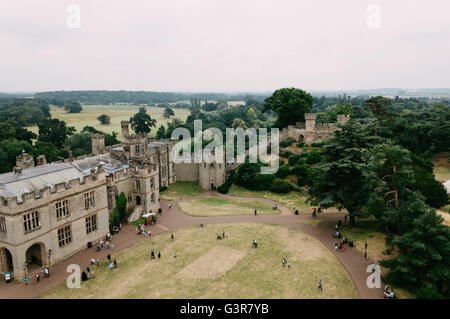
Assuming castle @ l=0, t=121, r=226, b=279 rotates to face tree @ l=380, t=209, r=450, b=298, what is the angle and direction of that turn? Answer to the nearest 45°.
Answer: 0° — it already faces it

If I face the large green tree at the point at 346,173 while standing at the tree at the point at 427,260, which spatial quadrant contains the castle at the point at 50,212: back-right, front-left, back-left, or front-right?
front-left

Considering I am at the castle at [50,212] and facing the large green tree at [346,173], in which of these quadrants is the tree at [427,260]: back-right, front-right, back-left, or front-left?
front-right

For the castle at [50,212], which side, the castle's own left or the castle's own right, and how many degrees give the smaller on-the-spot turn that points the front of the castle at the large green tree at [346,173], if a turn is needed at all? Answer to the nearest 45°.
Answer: approximately 45° to the castle's own left

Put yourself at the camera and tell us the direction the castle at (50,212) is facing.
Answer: facing the viewer and to the right of the viewer

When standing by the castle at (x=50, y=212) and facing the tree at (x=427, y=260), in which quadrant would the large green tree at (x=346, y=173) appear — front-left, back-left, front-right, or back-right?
front-left

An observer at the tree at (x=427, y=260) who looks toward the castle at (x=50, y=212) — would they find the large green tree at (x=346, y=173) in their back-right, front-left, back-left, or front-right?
front-right
